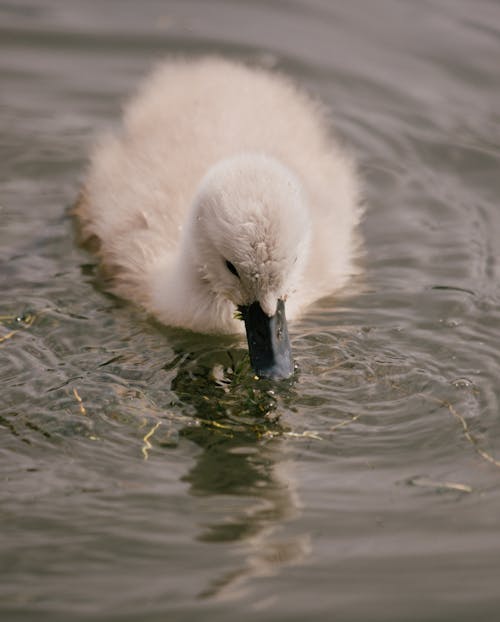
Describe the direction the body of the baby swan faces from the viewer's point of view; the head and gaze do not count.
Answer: toward the camera
